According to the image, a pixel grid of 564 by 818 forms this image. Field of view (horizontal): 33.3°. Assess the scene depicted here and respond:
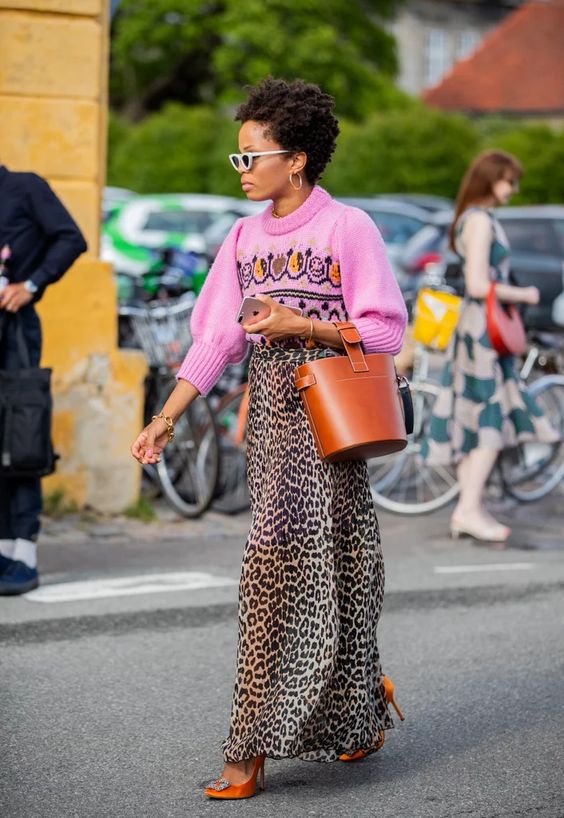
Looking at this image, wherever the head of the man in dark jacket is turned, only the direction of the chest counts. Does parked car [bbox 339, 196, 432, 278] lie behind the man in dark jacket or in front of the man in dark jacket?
behind

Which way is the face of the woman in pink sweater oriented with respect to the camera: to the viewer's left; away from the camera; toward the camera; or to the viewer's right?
to the viewer's left

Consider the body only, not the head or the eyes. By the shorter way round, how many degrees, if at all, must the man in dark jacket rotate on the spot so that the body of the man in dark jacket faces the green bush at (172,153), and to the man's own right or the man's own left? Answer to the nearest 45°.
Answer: approximately 135° to the man's own right

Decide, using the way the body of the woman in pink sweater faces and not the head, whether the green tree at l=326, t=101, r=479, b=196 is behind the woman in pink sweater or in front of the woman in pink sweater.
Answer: behind

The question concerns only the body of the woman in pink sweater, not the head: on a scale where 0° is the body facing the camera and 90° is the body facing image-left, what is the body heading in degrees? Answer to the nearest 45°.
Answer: approximately 45°

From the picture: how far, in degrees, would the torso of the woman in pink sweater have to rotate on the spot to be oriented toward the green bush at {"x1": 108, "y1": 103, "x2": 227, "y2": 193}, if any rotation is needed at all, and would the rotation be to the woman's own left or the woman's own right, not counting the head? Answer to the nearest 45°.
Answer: approximately 135° to the woman's own right

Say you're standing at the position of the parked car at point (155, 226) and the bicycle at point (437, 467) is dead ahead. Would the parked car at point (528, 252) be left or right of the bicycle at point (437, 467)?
left

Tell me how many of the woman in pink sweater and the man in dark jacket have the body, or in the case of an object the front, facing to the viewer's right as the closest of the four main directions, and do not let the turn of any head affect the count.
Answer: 0

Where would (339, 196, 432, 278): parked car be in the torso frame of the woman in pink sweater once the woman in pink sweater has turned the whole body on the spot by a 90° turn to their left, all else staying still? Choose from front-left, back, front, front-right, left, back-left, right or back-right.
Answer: back-left
